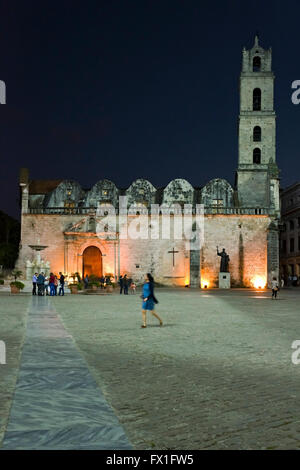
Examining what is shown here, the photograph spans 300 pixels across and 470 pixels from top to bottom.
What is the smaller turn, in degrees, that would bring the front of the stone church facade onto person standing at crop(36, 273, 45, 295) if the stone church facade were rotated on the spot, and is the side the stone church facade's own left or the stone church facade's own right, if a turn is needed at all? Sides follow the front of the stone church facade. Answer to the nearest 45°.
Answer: approximately 45° to the stone church facade's own right

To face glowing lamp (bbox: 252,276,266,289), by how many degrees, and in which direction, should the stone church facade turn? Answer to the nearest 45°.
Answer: approximately 90° to its left

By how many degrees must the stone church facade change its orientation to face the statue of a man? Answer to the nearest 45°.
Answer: approximately 45° to its left

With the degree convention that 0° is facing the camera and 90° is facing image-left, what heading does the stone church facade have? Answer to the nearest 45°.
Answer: approximately 0°
